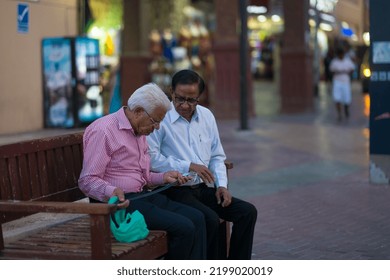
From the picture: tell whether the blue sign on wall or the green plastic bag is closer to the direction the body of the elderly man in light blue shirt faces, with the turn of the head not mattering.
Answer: the green plastic bag

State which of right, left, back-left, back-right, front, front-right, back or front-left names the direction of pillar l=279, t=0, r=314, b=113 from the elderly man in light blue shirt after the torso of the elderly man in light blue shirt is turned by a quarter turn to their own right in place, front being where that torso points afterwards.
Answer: back-right

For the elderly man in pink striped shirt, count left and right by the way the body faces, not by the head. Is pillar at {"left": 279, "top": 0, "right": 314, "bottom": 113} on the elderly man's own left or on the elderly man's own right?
on the elderly man's own left

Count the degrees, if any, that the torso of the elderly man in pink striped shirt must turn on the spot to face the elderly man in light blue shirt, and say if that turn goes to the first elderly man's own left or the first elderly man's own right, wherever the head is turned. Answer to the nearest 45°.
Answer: approximately 90° to the first elderly man's own left

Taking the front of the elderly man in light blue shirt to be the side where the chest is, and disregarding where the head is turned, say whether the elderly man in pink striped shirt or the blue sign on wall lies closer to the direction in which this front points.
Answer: the elderly man in pink striped shirt

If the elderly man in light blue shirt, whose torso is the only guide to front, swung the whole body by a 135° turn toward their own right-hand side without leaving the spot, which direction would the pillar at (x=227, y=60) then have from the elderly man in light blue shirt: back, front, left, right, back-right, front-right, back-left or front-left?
right

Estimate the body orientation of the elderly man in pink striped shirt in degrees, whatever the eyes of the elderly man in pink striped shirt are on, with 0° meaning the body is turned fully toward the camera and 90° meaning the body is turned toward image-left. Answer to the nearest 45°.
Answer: approximately 315°

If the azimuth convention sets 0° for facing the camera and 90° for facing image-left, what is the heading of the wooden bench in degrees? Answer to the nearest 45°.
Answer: approximately 315°

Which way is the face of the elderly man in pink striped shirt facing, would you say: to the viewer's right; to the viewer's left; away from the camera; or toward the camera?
to the viewer's right

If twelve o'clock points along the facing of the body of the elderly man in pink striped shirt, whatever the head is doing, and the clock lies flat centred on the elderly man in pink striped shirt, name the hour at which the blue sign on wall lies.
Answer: The blue sign on wall is roughly at 7 o'clock from the elderly man in pink striped shirt.

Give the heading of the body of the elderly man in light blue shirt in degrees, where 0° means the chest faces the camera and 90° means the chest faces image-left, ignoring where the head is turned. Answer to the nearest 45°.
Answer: approximately 315°

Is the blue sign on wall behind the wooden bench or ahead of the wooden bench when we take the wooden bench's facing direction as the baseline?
behind
